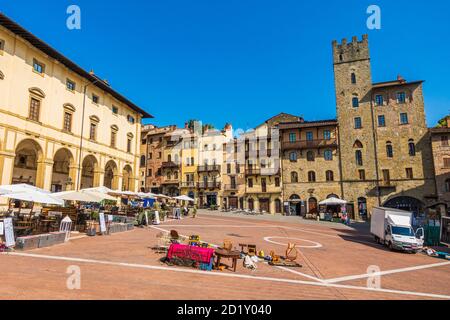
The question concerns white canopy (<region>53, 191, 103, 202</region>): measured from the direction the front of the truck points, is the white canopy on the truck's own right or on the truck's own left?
on the truck's own right

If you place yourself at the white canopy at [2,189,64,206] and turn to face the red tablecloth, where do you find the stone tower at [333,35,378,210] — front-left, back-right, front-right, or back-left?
front-left

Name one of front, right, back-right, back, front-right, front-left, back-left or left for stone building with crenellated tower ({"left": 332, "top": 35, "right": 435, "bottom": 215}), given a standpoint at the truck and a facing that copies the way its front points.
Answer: back-left

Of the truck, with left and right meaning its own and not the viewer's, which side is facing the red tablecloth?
right

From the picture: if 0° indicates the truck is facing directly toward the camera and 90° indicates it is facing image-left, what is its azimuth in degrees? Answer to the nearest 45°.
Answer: approximately 315°

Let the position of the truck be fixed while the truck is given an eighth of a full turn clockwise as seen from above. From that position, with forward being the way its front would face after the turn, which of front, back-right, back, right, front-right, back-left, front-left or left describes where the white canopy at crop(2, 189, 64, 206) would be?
front-right

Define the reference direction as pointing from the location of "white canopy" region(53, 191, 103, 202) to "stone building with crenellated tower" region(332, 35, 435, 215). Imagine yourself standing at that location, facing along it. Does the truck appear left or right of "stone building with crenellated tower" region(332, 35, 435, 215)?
right

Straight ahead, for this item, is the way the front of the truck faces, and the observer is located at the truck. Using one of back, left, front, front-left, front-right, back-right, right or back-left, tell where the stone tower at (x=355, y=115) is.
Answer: back-left
